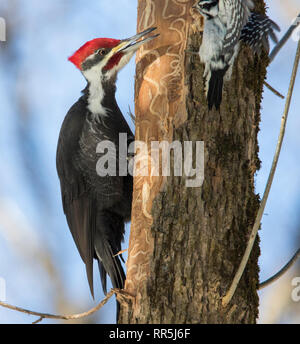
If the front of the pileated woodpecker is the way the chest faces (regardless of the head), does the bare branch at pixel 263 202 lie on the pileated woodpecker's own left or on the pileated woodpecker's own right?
on the pileated woodpecker's own right

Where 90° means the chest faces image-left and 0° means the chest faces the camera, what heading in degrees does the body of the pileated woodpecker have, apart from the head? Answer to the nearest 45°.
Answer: approximately 270°
